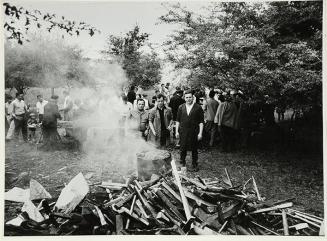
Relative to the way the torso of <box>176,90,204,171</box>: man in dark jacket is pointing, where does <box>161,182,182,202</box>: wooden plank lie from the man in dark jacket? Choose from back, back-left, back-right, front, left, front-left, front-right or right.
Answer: front

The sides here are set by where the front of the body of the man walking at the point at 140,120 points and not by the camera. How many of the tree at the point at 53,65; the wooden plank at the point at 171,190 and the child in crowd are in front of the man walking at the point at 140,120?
1

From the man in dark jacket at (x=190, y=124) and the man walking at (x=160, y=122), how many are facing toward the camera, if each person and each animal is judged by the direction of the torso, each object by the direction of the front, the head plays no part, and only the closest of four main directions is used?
2

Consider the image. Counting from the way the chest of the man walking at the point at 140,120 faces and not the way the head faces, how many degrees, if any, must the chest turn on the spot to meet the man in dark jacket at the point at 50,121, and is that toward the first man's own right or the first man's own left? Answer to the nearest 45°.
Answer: approximately 135° to the first man's own right

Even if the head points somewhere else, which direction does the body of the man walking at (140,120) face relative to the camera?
toward the camera

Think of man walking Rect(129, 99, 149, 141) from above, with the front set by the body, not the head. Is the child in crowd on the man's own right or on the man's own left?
on the man's own right

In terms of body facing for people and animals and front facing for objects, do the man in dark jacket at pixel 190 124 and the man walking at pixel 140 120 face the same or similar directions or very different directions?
same or similar directions

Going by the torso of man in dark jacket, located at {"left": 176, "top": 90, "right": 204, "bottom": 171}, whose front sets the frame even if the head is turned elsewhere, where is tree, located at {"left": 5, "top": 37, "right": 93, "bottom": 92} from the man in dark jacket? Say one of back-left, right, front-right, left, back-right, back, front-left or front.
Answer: back-right

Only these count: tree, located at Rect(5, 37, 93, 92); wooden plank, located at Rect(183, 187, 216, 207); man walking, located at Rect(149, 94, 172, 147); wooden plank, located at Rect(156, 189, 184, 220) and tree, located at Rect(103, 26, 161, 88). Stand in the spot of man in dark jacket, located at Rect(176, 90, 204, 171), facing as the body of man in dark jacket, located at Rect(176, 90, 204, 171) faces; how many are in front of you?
2

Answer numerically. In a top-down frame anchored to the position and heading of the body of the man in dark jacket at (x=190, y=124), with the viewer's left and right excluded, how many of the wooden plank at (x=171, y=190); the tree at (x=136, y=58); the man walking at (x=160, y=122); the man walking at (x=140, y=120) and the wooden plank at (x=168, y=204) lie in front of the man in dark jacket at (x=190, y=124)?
2

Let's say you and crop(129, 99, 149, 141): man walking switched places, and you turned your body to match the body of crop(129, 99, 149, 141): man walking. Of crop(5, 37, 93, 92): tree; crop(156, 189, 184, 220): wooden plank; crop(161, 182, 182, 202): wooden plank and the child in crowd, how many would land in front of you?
2

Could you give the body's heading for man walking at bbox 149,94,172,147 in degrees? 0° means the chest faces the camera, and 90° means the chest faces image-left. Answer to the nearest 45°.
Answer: approximately 0°

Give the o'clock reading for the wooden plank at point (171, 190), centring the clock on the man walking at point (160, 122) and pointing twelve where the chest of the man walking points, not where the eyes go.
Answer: The wooden plank is roughly at 12 o'clock from the man walking.

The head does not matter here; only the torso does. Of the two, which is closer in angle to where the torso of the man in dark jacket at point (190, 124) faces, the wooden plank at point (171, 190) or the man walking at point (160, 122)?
the wooden plank

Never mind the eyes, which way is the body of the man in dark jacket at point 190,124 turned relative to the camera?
toward the camera

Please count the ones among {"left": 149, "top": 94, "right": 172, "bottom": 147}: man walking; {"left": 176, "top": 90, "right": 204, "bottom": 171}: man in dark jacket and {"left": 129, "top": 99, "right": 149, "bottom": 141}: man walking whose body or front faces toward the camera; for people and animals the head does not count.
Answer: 3
